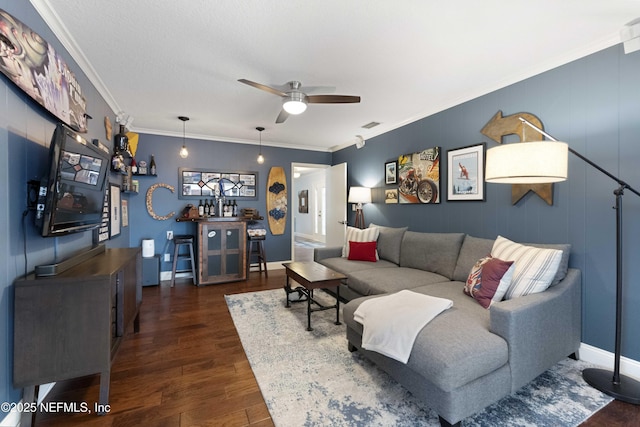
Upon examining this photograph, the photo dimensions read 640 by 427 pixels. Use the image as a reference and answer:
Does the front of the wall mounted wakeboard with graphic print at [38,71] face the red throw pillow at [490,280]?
yes

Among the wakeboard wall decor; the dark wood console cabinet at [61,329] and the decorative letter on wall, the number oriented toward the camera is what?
2

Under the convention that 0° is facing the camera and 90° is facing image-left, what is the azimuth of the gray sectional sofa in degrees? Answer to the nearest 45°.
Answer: approximately 45°

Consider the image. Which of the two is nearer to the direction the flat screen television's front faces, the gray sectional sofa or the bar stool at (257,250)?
the gray sectional sofa

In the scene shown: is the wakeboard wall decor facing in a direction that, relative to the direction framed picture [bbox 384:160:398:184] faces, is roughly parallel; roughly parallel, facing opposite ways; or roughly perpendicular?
roughly perpendicular

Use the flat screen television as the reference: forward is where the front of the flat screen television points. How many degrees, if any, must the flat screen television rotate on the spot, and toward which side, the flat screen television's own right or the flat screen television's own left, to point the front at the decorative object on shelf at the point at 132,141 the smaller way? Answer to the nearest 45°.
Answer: approximately 135° to the flat screen television's own left

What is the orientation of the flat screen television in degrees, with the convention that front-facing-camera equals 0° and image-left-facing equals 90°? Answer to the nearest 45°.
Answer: approximately 315°

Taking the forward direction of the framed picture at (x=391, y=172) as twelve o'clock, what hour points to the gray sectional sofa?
The gray sectional sofa is roughly at 10 o'clock from the framed picture.
